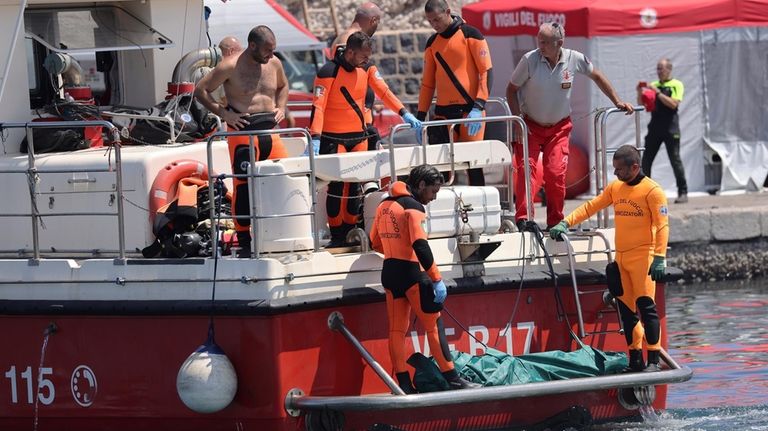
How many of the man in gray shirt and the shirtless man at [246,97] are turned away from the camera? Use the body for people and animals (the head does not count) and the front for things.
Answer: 0

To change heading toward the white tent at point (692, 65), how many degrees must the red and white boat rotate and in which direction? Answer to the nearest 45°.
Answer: approximately 90° to its right

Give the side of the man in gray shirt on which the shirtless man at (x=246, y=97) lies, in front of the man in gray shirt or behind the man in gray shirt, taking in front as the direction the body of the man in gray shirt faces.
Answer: in front

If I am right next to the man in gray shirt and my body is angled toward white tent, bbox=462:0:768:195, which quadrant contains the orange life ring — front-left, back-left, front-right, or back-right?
back-left

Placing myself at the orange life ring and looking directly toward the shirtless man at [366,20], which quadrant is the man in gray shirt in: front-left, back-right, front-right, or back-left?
front-right

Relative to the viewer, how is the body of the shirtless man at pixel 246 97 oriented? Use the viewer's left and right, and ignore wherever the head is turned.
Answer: facing the viewer and to the right of the viewer

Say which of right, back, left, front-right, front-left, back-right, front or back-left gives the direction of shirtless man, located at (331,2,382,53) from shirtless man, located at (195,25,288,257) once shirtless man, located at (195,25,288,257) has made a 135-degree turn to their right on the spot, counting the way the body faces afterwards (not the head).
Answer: back-right

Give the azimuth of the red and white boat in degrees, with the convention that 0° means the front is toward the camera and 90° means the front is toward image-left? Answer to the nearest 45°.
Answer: approximately 135°
